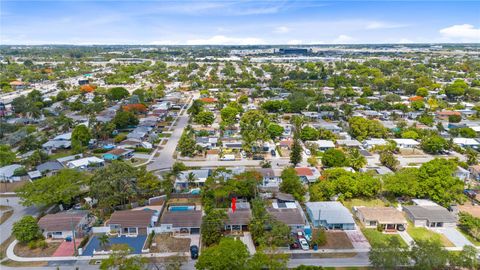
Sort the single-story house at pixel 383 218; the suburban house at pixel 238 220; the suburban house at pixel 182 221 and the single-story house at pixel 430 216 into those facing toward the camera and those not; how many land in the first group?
4

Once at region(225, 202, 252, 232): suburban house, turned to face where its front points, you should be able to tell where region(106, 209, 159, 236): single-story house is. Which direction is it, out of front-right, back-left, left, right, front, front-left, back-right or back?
right

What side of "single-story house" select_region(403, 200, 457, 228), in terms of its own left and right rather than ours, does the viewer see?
front

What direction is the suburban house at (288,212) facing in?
toward the camera

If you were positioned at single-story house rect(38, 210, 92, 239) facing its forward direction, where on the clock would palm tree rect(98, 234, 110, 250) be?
The palm tree is roughly at 11 o'clock from the single-story house.

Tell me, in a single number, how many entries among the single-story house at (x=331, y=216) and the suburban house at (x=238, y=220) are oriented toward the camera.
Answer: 2

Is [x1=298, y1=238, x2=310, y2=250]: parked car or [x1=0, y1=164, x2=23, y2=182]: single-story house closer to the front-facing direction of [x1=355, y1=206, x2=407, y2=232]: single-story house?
the parked car

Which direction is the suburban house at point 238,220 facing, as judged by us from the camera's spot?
facing the viewer

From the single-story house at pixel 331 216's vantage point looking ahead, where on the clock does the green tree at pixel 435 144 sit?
The green tree is roughly at 7 o'clock from the single-story house.

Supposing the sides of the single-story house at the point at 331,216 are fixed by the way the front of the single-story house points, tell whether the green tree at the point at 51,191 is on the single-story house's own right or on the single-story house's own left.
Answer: on the single-story house's own right

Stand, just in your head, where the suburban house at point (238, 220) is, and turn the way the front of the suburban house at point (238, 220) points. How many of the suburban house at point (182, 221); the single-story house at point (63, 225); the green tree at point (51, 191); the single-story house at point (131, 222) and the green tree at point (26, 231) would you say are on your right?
5

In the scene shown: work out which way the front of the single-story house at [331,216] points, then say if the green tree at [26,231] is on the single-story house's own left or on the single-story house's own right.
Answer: on the single-story house's own right

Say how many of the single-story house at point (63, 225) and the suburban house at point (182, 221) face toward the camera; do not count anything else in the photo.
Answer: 2

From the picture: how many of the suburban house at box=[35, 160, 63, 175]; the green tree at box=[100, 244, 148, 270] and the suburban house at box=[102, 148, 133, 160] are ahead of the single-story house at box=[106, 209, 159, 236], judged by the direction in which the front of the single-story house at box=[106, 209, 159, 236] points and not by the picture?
1

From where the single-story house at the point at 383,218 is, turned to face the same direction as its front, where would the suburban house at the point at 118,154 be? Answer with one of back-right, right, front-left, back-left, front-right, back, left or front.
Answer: right
